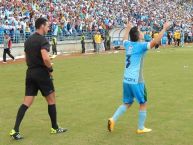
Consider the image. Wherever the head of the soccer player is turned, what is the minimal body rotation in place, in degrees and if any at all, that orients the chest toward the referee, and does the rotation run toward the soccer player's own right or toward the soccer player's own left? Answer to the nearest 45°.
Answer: approximately 135° to the soccer player's own left

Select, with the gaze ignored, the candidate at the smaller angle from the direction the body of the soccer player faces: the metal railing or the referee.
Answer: the metal railing

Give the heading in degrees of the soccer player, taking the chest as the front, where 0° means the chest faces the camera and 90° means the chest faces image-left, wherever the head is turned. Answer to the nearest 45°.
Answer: approximately 225°
